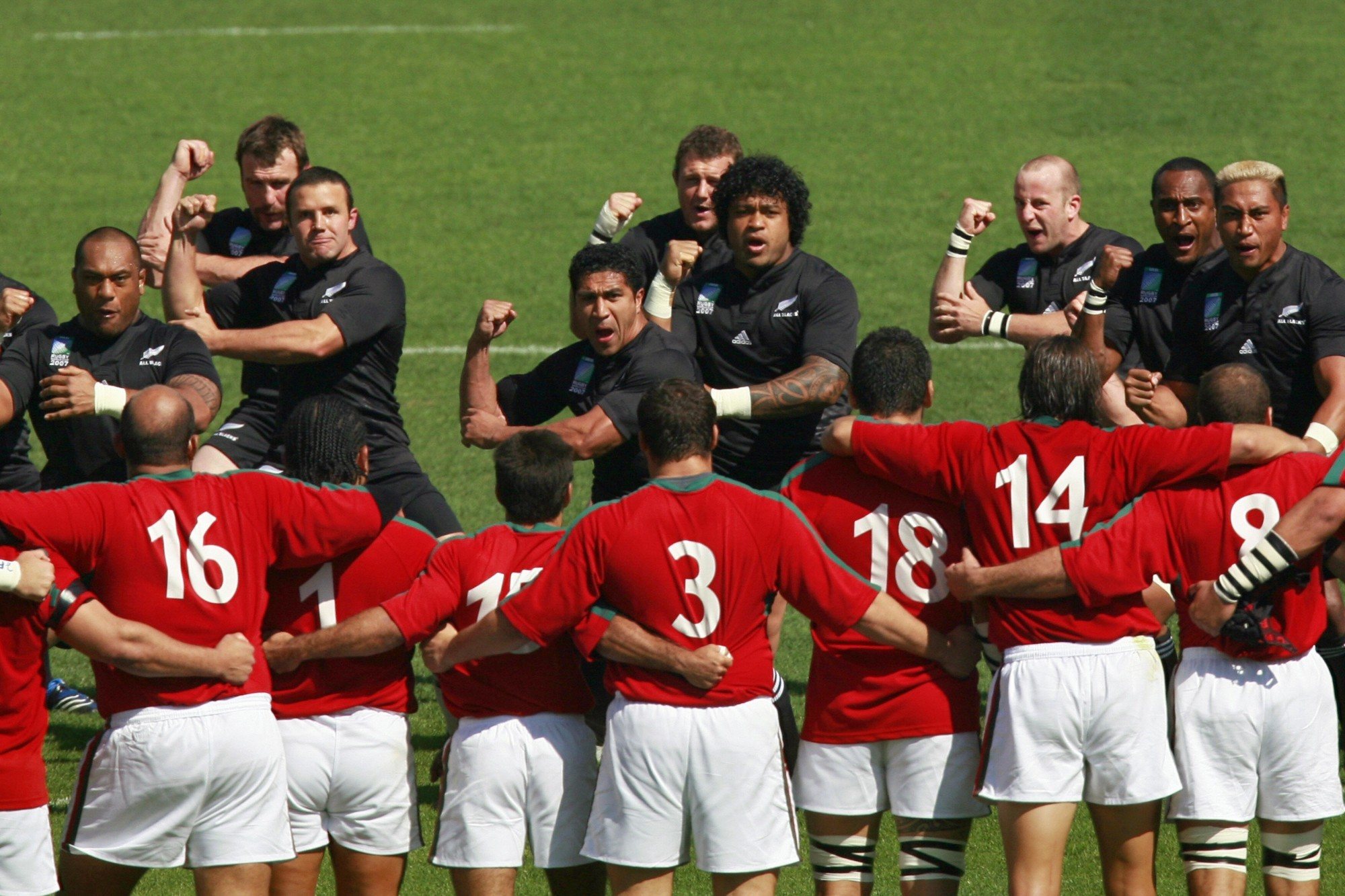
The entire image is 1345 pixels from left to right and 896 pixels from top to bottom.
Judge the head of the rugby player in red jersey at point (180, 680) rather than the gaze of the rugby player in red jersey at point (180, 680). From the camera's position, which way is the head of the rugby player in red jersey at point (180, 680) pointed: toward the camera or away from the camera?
away from the camera

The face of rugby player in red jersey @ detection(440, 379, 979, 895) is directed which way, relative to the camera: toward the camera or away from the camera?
away from the camera

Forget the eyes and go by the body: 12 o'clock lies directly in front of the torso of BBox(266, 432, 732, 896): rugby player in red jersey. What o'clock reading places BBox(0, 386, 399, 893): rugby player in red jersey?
BBox(0, 386, 399, 893): rugby player in red jersey is roughly at 9 o'clock from BBox(266, 432, 732, 896): rugby player in red jersey.

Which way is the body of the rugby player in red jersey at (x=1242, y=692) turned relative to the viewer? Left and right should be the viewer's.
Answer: facing away from the viewer

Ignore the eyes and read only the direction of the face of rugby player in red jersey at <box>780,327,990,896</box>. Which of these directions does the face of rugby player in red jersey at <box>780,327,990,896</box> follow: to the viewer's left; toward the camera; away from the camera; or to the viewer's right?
away from the camera

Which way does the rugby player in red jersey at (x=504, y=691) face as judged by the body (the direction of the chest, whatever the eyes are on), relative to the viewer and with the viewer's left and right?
facing away from the viewer

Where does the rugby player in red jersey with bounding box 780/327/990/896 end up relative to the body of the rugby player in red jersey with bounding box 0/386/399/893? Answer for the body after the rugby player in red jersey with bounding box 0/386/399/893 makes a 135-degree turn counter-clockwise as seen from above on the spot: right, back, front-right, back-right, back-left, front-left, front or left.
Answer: back-left

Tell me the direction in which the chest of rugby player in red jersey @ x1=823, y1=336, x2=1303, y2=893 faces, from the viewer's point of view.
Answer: away from the camera

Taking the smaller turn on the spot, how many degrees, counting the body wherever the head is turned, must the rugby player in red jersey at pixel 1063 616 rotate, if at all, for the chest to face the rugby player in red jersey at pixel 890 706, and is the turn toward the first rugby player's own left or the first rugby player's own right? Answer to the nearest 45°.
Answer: approximately 90° to the first rugby player's own left

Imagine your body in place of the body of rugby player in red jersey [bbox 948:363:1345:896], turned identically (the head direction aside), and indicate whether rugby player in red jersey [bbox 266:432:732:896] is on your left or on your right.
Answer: on your left

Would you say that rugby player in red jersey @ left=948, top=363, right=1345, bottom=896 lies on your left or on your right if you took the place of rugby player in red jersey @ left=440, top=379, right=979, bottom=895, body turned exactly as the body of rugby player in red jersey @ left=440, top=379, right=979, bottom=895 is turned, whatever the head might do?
on your right

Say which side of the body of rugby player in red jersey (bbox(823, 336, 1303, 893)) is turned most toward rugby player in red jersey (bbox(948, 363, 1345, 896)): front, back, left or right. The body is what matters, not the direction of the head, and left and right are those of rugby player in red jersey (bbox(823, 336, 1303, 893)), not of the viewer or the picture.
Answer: right

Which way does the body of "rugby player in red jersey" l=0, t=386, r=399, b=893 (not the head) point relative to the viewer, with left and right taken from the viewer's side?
facing away from the viewer

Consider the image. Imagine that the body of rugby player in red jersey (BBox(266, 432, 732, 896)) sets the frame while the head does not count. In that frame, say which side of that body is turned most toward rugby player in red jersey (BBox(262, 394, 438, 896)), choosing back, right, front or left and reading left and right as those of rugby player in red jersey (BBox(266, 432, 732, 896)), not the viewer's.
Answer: left
